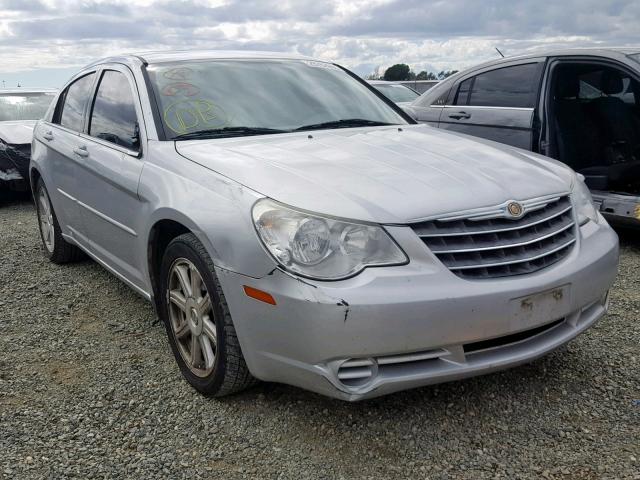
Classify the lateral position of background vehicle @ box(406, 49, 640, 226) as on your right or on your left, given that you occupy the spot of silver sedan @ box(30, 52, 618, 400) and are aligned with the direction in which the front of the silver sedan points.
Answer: on your left

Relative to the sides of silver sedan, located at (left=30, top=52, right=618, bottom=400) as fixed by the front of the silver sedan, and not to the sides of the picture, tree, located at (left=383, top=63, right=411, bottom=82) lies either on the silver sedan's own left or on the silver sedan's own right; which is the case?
on the silver sedan's own left

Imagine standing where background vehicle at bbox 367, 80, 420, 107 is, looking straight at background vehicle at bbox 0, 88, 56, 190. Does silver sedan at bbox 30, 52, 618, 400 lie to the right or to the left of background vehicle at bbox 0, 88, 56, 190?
left

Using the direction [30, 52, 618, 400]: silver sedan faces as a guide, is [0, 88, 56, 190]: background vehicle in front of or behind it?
behind

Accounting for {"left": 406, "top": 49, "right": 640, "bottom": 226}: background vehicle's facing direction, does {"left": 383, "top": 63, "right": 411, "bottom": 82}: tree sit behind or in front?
behind

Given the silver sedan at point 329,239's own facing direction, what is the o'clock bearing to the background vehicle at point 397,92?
The background vehicle is roughly at 8 o'clock from the silver sedan.

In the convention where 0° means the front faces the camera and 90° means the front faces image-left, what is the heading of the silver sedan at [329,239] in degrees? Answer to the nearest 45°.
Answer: approximately 315°

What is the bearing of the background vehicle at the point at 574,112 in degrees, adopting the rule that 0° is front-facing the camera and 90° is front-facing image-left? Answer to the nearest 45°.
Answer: approximately 315°
